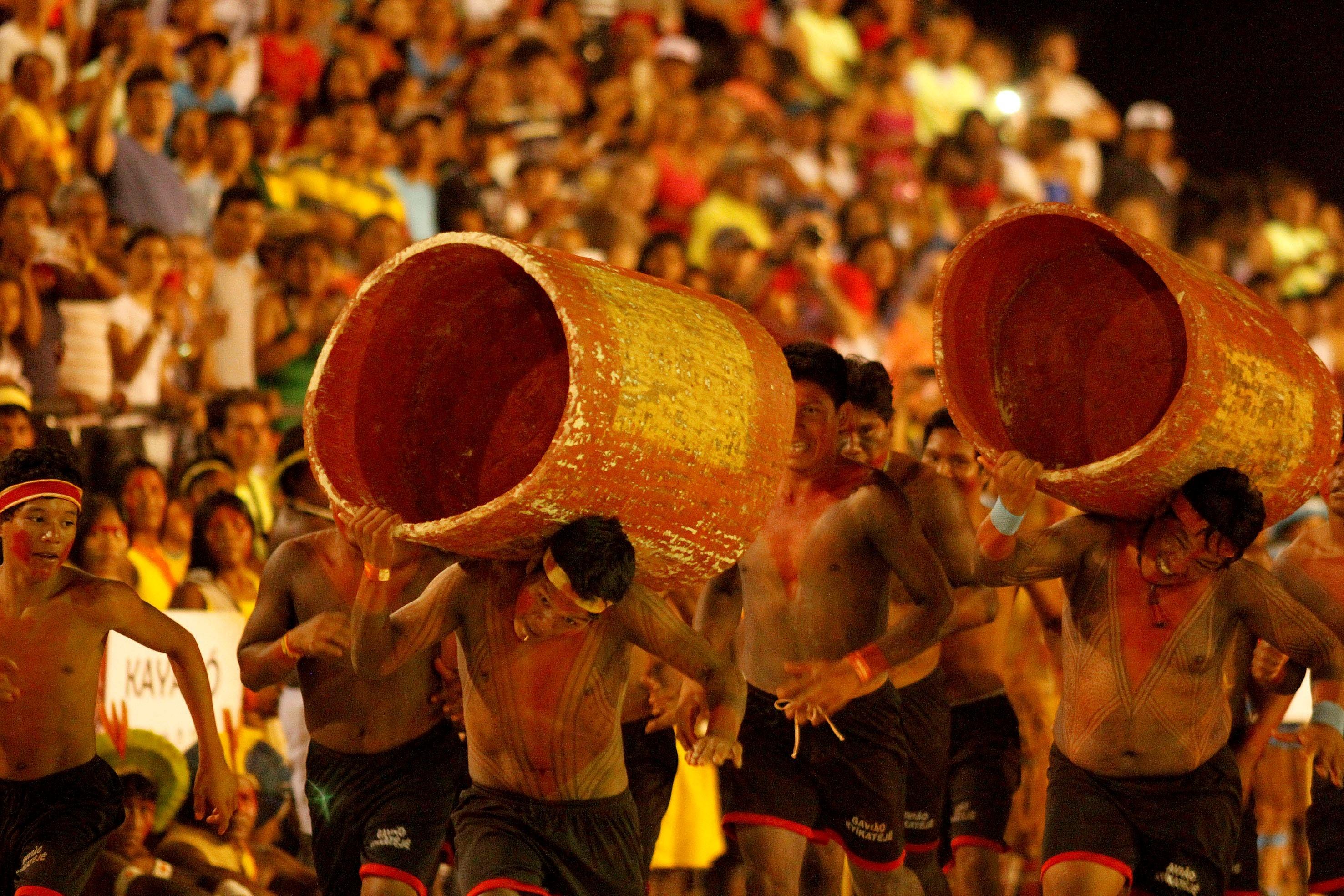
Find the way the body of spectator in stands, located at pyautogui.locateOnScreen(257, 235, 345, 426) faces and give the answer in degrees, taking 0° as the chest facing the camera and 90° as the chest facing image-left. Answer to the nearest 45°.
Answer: approximately 315°

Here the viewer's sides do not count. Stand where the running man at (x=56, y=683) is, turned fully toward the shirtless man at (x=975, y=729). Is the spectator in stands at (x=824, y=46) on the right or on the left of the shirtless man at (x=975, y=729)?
left

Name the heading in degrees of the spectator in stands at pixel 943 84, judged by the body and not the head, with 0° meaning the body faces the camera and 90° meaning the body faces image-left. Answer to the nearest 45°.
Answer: approximately 0°

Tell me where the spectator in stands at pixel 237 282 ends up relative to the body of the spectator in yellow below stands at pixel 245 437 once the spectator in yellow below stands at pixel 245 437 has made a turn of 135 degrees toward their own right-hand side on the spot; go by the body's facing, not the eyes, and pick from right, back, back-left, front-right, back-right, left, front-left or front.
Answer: right

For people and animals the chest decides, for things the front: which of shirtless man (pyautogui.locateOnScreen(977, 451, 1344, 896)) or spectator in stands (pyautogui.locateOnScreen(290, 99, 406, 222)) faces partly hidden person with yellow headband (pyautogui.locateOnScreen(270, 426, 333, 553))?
spectator in stands (pyautogui.locateOnScreen(290, 99, 406, 222))

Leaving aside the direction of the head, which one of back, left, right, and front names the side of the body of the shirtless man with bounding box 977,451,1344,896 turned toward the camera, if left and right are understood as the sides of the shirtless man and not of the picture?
front

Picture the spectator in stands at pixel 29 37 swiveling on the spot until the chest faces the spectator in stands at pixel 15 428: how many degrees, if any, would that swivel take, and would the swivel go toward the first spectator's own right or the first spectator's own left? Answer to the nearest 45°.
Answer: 0° — they already face them

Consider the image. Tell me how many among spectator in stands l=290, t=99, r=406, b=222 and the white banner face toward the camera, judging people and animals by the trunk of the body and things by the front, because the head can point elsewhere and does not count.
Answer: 2

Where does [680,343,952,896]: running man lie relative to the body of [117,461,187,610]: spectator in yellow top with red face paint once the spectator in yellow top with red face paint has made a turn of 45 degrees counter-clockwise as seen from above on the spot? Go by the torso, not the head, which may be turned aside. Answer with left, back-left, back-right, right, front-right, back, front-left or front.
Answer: front-right

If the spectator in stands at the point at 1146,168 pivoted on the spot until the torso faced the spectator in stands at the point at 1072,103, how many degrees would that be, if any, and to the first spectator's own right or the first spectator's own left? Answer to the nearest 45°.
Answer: approximately 135° to the first spectator's own right

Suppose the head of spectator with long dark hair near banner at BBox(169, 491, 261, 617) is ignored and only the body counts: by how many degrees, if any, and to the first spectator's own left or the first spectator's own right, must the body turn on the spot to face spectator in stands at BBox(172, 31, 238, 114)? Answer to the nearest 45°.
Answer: approximately 135° to the first spectator's own left

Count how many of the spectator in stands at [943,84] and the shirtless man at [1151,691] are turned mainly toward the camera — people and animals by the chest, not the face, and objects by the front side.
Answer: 2

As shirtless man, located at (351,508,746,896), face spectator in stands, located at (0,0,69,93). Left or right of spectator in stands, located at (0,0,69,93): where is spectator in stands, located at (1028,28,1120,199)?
right

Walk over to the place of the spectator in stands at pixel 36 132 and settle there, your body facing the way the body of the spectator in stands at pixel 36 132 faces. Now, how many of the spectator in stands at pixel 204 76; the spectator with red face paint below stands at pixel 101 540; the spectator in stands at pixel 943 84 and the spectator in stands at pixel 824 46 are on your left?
3

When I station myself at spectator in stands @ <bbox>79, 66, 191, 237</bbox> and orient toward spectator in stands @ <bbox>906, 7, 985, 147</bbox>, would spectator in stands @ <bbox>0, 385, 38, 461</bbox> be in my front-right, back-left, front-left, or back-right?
back-right
